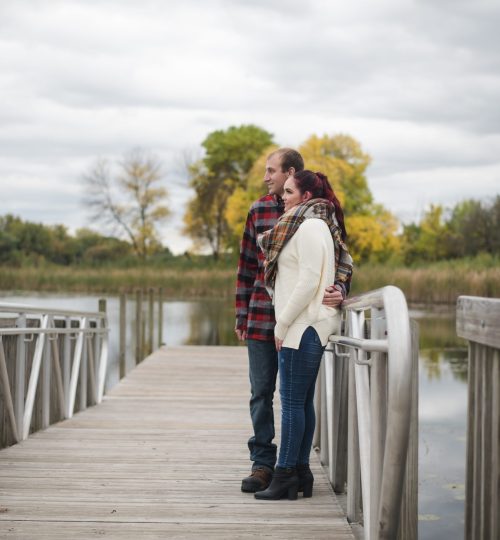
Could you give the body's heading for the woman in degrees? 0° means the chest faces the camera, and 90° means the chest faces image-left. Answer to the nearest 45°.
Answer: approximately 90°

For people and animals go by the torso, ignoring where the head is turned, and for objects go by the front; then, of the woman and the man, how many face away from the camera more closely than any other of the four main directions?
0

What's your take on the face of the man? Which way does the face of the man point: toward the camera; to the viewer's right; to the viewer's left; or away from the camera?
to the viewer's left

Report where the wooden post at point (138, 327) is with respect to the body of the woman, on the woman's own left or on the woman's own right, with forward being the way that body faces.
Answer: on the woman's own right

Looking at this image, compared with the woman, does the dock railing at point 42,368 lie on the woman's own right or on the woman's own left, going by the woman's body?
on the woman's own right

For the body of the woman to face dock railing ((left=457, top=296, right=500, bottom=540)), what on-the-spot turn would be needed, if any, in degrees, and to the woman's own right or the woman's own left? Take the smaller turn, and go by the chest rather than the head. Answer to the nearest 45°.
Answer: approximately 90° to the woman's own left

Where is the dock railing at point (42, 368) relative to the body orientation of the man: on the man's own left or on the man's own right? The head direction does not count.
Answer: on the man's own right

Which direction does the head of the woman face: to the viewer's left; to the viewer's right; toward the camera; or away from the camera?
to the viewer's left
